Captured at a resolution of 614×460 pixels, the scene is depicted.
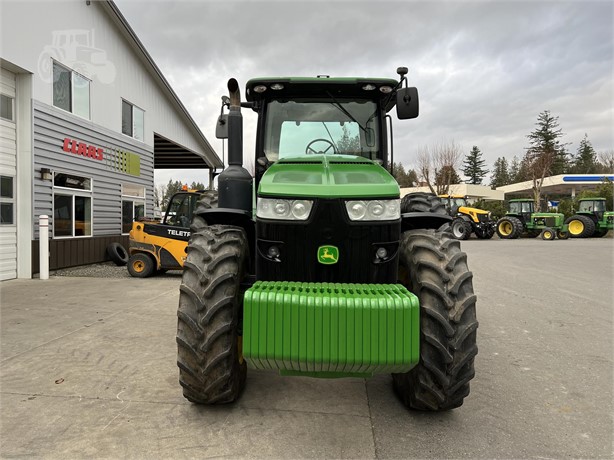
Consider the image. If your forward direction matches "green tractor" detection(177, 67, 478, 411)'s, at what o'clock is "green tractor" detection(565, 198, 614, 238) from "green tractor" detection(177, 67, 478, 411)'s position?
"green tractor" detection(565, 198, 614, 238) is roughly at 7 o'clock from "green tractor" detection(177, 67, 478, 411).

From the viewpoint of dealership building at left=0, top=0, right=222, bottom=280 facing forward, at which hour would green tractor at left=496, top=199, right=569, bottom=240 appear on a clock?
The green tractor is roughly at 10 o'clock from the dealership building.

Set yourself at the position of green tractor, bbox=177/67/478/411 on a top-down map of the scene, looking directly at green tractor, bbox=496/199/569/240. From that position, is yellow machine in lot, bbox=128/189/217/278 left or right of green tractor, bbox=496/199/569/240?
left

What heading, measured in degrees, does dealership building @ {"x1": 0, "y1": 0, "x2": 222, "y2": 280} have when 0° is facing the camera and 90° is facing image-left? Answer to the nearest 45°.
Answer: approximately 315°

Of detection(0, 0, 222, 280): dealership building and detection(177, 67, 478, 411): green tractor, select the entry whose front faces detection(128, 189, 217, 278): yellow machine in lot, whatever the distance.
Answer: the dealership building

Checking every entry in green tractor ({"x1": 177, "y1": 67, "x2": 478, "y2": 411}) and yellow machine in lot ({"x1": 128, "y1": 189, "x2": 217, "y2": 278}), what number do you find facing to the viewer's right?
1

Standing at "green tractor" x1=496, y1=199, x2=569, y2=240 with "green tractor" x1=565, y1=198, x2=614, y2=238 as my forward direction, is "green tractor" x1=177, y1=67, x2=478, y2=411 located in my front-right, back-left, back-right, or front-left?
back-right

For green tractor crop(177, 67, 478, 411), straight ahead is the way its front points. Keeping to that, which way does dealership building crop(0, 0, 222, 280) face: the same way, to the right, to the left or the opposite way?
to the left

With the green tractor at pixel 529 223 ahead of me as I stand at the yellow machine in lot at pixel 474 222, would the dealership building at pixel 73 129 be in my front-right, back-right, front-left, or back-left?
back-right
